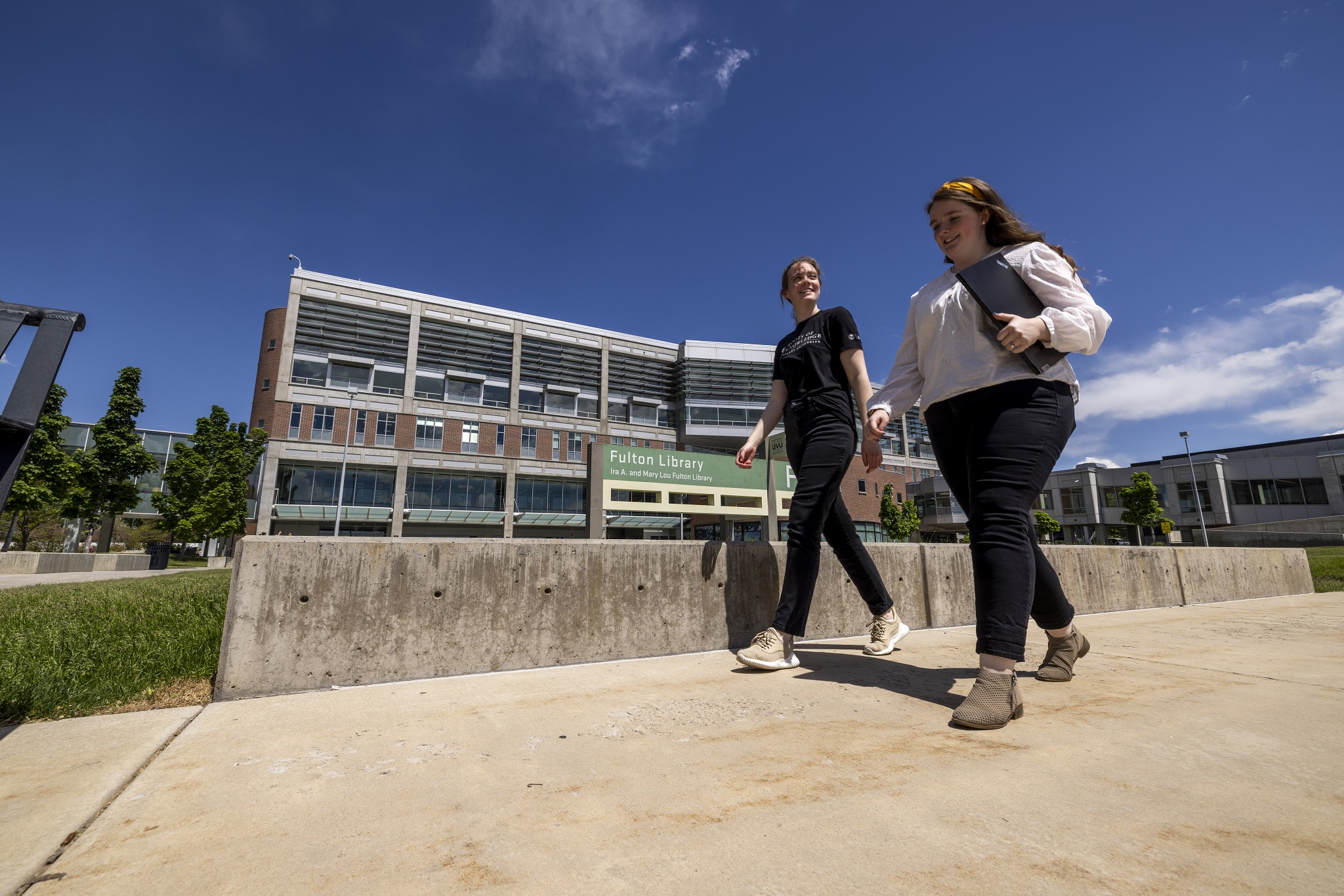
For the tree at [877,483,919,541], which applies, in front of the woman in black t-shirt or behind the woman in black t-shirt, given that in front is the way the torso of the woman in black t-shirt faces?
behind

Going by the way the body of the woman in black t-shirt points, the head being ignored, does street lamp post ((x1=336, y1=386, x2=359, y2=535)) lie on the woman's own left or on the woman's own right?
on the woman's own right

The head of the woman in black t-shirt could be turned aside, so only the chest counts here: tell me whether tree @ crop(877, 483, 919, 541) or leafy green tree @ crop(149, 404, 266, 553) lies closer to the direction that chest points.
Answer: the leafy green tree

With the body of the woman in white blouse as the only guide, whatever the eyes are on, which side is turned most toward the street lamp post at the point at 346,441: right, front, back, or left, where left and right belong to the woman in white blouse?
right

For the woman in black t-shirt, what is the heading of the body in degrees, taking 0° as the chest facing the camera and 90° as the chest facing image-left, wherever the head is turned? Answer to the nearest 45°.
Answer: approximately 45°

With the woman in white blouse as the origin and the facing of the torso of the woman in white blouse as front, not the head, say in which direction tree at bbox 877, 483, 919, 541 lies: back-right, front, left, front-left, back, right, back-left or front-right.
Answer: back-right

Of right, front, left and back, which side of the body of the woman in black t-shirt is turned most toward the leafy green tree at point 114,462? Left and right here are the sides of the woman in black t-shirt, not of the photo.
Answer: right
